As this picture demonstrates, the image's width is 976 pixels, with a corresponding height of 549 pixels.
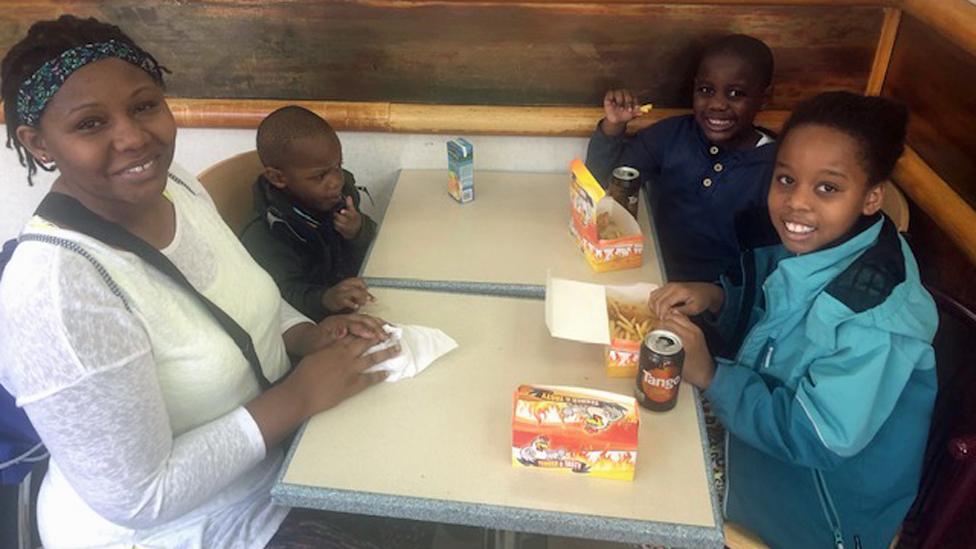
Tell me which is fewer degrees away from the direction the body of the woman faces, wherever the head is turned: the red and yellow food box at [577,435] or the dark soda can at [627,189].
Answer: the red and yellow food box

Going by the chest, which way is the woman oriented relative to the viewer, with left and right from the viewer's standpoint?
facing the viewer and to the right of the viewer

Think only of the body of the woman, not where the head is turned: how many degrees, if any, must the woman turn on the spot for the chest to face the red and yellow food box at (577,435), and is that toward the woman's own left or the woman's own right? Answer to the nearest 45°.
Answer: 0° — they already face it

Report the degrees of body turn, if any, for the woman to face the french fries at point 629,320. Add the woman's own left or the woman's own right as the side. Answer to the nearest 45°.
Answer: approximately 45° to the woman's own left

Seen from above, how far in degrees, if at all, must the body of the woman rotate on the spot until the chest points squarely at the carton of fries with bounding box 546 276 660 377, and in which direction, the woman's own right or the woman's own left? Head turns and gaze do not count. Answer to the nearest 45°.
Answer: approximately 45° to the woman's own left

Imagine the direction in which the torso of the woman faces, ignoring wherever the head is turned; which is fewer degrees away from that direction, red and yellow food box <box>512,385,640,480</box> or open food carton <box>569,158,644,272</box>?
the red and yellow food box

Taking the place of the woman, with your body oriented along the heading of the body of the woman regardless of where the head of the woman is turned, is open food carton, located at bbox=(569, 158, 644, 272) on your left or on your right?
on your left

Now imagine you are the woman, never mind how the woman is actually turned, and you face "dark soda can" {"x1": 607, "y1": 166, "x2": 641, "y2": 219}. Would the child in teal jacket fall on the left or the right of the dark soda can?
right
